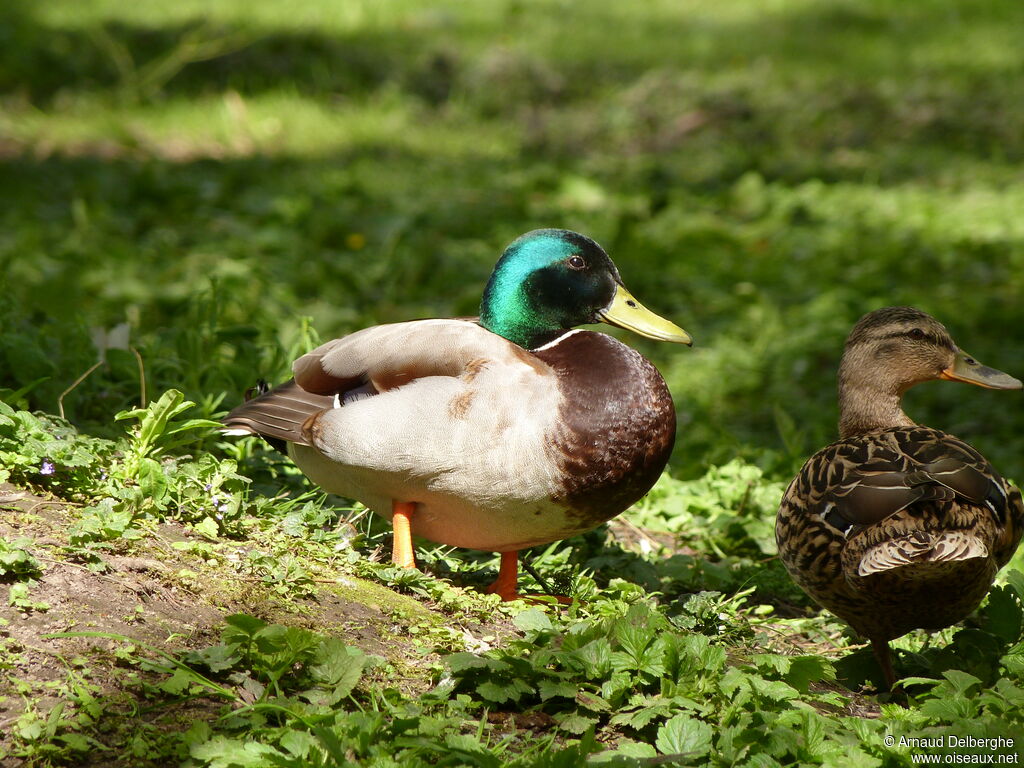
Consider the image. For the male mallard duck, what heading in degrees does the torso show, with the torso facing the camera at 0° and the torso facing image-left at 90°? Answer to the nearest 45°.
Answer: approximately 270°

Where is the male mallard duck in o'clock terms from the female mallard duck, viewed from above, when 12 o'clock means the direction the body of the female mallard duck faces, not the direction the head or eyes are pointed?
The male mallard duck is roughly at 9 o'clock from the female mallard duck.

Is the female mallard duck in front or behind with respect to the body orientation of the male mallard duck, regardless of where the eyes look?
in front

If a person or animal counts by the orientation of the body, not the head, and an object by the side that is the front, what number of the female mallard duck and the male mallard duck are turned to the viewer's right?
1

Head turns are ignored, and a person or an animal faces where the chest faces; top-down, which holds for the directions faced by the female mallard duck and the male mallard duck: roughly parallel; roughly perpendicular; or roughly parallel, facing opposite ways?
roughly perpendicular

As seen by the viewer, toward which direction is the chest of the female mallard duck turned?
away from the camera
